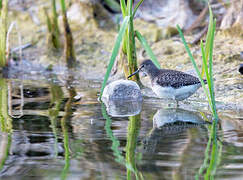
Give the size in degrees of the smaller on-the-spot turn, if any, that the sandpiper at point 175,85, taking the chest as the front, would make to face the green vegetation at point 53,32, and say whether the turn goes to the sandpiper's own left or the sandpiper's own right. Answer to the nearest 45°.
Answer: approximately 45° to the sandpiper's own right

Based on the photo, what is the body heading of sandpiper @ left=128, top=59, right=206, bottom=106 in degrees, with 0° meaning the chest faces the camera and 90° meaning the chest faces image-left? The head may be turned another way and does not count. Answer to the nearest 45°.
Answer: approximately 90°

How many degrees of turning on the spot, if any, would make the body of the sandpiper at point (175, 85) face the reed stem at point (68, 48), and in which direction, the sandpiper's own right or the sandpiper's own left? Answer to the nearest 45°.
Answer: approximately 45° to the sandpiper's own right
